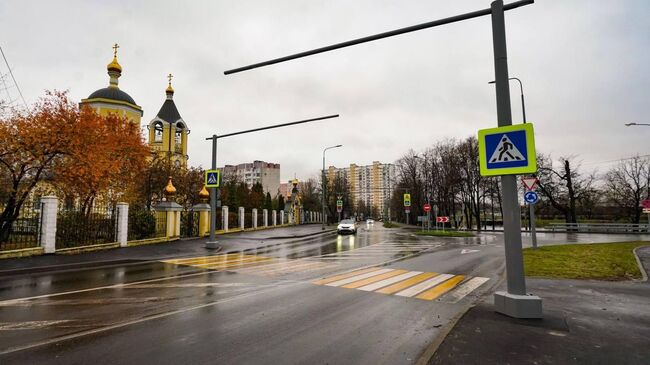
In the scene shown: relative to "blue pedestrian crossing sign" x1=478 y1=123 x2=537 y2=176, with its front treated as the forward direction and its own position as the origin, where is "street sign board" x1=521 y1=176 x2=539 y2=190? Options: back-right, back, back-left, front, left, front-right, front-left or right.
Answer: back

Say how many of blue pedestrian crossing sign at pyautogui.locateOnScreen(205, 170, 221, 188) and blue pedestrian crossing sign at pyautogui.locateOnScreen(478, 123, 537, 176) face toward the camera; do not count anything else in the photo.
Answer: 2

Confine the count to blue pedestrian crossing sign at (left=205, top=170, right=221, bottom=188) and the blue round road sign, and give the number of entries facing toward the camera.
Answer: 2

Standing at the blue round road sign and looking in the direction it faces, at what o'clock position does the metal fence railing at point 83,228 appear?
The metal fence railing is roughly at 2 o'clock from the blue round road sign.

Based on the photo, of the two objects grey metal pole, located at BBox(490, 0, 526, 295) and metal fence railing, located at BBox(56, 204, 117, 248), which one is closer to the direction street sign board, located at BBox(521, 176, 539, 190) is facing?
the grey metal pole

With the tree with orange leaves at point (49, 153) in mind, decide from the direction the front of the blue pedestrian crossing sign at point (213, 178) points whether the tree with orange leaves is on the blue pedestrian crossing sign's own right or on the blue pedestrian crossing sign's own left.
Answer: on the blue pedestrian crossing sign's own right

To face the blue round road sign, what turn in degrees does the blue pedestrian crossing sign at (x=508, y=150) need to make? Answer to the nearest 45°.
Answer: approximately 180°
